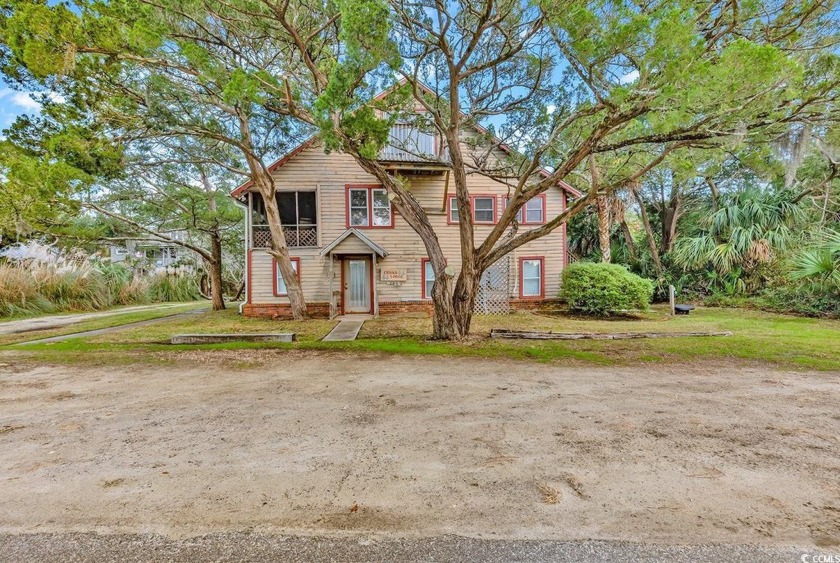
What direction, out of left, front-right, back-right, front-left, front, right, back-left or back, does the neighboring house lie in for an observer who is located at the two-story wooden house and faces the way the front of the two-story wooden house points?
back-right

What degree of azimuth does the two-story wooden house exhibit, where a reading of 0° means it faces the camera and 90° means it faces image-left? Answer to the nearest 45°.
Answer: approximately 0°

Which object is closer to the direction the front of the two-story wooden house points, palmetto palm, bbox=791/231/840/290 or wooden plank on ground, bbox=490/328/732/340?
the wooden plank on ground

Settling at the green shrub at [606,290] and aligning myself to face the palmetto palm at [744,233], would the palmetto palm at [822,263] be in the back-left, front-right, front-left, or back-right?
front-right

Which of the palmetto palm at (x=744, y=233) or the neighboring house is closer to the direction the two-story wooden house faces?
the palmetto palm

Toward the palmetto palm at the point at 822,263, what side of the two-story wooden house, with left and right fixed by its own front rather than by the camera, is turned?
left

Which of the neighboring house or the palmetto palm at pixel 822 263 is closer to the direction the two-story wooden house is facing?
the palmetto palm

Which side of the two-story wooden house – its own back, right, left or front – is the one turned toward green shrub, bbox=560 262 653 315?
left

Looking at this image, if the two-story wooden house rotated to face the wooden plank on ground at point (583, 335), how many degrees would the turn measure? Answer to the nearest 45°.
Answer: approximately 45° to its left

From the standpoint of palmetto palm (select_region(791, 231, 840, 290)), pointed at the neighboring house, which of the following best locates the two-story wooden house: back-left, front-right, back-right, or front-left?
front-left

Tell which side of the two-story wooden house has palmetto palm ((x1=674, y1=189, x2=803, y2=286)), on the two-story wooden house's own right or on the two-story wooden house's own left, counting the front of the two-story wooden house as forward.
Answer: on the two-story wooden house's own left
